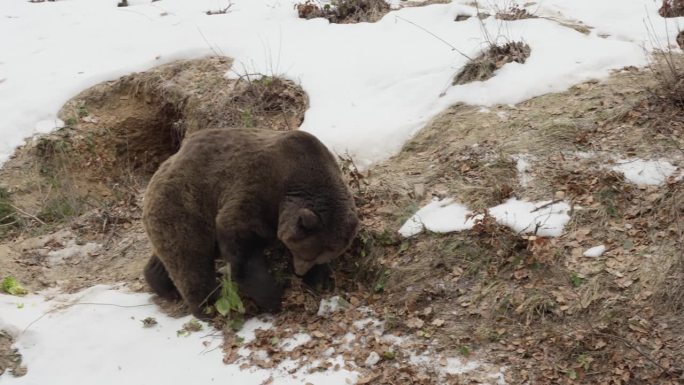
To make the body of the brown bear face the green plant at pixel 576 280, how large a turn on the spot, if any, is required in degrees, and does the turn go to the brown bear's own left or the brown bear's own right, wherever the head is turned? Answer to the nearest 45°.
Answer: approximately 45° to the brown bear's own right

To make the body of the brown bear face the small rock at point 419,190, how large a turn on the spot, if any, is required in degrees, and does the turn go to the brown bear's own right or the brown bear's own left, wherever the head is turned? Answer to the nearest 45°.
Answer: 0° — it already faces it

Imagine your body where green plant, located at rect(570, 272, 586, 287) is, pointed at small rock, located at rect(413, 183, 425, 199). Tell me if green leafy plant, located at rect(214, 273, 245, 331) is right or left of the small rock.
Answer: left

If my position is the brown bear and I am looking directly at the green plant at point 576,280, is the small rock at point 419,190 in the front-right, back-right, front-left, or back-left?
front-left

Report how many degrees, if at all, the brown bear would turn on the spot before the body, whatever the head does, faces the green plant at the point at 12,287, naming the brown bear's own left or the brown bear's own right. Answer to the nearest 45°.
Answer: approximately 180°

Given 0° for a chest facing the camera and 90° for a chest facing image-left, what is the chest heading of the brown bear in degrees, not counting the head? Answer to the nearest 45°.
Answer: approximately 270°
